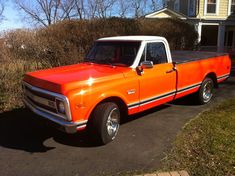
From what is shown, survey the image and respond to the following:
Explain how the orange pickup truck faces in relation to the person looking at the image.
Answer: facing the viewer and to the left of the viewer
